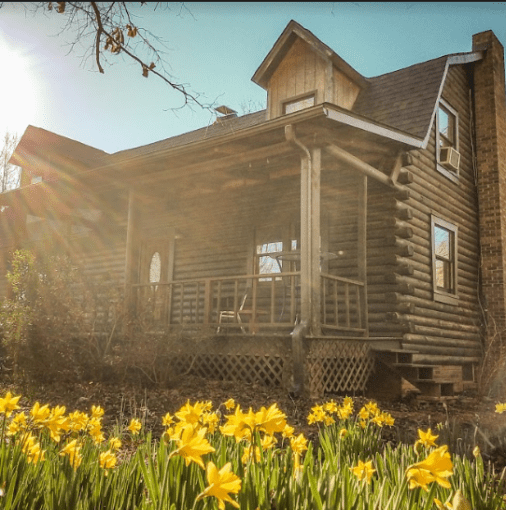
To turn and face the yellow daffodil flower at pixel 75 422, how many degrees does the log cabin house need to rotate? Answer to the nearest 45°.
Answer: approximately 45° to its left

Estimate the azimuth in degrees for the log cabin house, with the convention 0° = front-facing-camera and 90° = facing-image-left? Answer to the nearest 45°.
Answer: approximately 45°

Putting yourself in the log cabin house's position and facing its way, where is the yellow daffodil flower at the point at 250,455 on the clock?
The yellow daffodil flower is roughly at 11 o'clock from the log cabin house.

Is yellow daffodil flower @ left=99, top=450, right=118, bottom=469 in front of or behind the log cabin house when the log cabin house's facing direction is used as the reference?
in front

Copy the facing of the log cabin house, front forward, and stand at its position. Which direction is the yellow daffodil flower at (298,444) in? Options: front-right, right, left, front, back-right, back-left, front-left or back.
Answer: front-left

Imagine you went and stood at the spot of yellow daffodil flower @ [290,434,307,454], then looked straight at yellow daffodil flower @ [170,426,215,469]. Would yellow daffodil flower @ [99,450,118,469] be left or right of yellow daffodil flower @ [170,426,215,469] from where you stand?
right

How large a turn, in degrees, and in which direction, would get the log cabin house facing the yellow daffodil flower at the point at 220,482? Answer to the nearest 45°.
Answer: approximately 45° to its left

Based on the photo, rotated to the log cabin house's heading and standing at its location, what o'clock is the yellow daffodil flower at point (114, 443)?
The yellow daffodil flower is roughly at 11 o'clock from the log cabin house.

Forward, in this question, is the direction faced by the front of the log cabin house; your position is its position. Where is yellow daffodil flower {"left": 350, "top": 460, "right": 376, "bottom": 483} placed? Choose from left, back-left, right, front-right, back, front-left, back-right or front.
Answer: front-left
